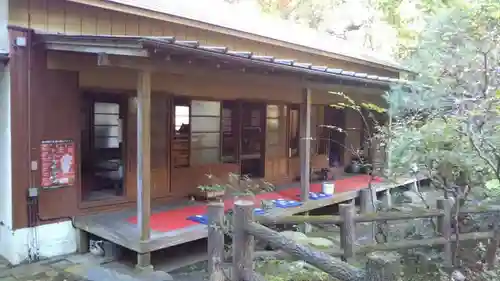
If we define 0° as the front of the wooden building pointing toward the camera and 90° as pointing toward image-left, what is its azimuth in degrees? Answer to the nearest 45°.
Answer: approximately 315°

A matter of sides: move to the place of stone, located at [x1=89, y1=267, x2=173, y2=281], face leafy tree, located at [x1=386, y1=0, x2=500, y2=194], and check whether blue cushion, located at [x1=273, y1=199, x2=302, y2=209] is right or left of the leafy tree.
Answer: left

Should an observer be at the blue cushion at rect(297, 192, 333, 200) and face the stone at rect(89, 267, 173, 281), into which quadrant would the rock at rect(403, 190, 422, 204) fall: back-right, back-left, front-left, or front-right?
back-left

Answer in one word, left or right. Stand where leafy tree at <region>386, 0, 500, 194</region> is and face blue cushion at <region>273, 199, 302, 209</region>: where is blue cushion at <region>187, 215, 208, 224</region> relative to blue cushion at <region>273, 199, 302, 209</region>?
left

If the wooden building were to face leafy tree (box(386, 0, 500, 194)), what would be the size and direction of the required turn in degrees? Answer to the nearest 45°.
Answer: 0° — it already faces it

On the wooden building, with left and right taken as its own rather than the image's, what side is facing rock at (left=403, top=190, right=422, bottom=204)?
left

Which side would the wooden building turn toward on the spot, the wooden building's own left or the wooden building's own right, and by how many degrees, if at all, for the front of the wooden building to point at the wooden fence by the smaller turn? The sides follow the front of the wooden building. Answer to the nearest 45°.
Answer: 0° — it already faces it
